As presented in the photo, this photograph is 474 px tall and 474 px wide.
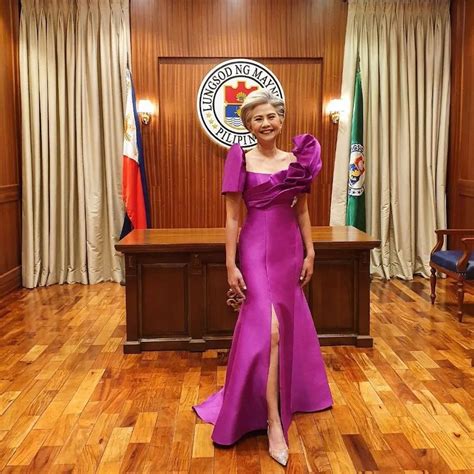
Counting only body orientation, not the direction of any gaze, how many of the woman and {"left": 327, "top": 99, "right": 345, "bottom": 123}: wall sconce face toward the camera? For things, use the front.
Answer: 2

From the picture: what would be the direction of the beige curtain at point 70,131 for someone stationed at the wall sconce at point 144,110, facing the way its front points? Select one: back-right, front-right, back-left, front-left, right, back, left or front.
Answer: right

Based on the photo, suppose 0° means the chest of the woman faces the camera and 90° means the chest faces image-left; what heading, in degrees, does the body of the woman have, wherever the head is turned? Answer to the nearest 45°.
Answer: approximately 0°

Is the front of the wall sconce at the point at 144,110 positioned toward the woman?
yes

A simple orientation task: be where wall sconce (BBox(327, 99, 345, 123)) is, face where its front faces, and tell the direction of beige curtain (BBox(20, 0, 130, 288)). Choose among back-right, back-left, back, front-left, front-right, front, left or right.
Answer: right

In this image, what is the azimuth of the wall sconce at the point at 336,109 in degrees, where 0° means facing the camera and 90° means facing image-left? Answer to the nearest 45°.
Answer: approximately 0°

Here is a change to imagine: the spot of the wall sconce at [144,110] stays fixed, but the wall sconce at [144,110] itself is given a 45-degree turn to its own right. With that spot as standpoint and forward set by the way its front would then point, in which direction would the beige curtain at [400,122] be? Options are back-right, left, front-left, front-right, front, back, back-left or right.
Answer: back-left

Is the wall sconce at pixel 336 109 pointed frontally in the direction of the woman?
yes

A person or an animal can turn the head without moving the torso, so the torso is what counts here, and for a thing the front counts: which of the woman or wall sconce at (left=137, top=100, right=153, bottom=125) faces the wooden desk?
the wall sconce

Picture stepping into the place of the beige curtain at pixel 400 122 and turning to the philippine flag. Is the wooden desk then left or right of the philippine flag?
left
